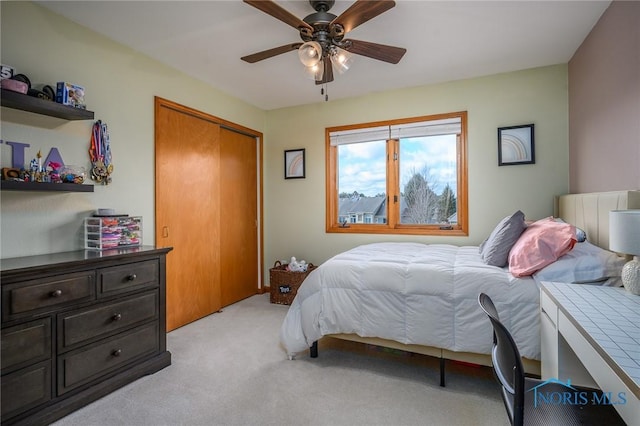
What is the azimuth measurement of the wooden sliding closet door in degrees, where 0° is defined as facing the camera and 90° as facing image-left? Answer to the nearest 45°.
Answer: approximately 315°

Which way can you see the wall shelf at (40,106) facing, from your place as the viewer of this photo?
facing the viewer and to the right of the viewer

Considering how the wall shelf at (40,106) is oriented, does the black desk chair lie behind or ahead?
ahead

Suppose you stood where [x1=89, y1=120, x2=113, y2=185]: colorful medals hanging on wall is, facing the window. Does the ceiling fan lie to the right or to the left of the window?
right

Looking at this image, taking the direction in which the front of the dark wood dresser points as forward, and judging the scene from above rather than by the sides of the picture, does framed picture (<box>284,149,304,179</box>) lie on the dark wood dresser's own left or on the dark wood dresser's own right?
on the dark wood dresser's own left

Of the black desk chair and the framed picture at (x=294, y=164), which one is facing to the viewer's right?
the black desk chair

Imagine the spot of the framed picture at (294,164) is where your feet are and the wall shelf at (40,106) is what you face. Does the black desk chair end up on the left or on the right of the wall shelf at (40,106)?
left

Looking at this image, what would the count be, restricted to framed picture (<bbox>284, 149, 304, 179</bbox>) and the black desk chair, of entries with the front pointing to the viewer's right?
1

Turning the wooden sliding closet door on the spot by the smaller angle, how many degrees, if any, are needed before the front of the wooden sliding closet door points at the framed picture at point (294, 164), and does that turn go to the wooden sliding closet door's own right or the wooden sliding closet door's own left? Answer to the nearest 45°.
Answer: approximately 45° to the wooden sliding closet door's own left

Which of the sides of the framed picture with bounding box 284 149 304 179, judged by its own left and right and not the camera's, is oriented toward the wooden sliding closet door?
front

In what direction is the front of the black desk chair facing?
to the viewer's right

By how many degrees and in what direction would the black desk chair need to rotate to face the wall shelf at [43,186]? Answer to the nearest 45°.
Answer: approximately 180°
